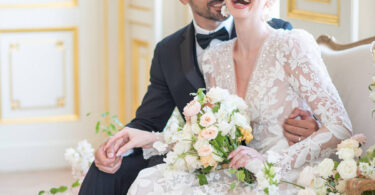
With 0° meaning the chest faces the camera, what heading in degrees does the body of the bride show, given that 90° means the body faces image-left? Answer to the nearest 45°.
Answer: approximately 45°

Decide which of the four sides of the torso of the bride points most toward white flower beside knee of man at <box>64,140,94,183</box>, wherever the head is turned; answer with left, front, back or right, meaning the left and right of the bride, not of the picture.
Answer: right

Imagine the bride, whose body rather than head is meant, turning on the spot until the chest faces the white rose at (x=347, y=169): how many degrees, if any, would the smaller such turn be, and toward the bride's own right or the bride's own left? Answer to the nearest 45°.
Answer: approximately 45° to the bride's own left

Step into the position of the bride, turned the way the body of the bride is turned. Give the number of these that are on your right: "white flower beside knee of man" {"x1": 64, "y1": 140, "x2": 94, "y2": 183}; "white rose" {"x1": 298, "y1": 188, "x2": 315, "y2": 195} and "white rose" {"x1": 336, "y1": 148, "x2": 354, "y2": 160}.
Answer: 1

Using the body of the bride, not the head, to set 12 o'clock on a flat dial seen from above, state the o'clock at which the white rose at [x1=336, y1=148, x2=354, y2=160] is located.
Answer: The white rose is roughly at 10 o'clock from the bride.

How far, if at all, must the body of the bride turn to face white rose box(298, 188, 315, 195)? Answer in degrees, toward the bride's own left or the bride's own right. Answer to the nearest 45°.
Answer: approximately 45° to the bride's own left

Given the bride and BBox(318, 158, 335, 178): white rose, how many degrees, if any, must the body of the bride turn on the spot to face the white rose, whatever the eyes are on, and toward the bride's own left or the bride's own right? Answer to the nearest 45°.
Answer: approximately 45° to the bride's own left

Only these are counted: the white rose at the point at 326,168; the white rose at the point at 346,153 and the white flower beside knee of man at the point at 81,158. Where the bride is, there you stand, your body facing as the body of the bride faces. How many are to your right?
1
